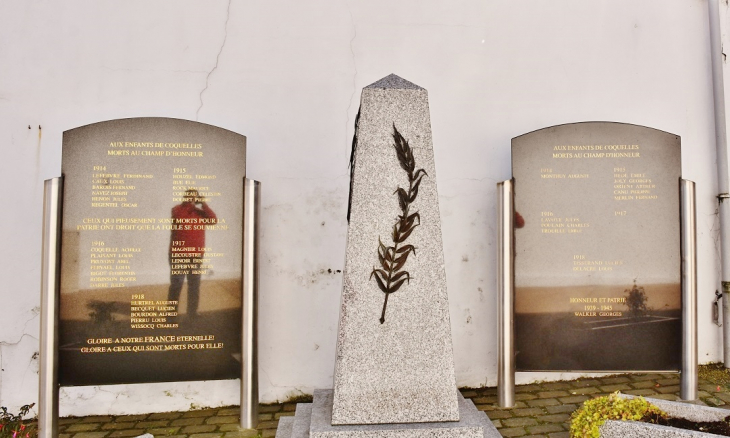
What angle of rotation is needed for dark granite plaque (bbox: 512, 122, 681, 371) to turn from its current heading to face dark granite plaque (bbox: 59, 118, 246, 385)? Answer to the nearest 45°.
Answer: approximately 45° to its right

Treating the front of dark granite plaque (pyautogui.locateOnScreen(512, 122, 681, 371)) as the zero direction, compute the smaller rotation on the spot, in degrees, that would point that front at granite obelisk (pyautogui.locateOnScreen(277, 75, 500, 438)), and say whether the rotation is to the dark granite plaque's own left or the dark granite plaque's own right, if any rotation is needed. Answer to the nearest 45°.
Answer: approximately 45° to the dark granite plaque's own right

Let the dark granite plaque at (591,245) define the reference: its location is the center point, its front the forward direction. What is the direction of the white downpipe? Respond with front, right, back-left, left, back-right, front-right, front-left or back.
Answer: back-left

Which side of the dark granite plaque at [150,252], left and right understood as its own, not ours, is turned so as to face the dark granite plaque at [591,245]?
left

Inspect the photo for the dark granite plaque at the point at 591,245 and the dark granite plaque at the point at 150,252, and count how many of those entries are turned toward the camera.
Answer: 2

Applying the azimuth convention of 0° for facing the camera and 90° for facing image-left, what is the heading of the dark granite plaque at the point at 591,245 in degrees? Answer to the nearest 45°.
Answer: approximately 0°

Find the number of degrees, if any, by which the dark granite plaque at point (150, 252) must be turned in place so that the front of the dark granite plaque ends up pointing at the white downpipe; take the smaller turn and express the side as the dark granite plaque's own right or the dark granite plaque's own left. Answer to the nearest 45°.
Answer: approximately 90° to the dark granite plaque's own left
